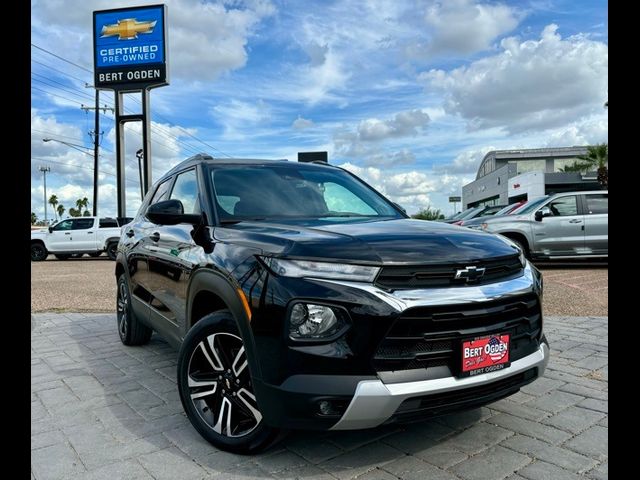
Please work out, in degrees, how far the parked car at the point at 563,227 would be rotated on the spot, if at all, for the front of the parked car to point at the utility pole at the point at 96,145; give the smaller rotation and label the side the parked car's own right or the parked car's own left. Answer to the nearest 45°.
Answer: approximately 45° to the parked car's own right

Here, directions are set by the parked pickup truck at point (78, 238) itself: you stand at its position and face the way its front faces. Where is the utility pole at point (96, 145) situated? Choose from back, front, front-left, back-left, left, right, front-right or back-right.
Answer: right

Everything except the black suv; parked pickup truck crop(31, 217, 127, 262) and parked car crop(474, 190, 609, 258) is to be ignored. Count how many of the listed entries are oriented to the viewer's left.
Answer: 2

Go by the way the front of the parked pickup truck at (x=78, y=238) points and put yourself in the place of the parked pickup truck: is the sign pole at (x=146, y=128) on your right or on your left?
on your right

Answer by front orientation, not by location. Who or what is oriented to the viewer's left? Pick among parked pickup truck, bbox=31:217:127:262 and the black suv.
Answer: the parked pickup truck

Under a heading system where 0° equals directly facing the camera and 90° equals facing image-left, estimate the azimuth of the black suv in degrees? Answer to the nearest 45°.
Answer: approximately 315°

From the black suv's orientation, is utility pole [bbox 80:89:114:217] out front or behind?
behind

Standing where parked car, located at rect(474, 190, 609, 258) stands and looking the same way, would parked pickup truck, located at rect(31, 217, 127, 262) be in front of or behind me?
in front

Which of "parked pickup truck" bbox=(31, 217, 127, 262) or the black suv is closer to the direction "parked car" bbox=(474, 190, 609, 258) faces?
the parked pickup truck

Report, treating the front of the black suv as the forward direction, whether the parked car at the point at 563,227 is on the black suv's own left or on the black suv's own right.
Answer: on the black suv's own left

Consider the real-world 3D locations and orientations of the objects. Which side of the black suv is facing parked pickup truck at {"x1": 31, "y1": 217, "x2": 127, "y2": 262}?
back

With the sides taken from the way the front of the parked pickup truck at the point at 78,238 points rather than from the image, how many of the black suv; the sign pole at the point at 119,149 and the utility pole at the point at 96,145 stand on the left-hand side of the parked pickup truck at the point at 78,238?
1

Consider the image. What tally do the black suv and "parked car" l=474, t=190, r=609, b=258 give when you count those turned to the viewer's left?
1

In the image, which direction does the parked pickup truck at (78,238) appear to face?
to the viewer's left

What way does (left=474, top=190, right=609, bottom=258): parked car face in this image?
to the viewer's left

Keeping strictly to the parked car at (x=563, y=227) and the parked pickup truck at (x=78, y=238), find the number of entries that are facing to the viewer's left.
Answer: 2
